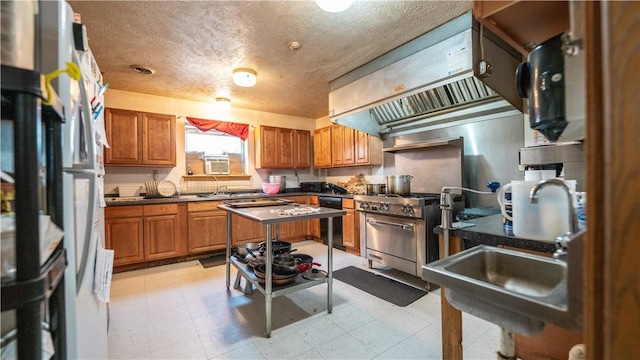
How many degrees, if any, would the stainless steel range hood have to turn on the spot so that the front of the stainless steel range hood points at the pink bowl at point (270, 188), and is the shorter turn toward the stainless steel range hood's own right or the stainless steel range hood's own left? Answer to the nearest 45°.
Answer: approximately 45° to the stainless steel range hood's own right

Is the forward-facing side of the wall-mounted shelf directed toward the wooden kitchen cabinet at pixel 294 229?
no

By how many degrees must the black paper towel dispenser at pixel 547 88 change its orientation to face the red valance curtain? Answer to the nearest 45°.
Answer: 0° — it already faces it

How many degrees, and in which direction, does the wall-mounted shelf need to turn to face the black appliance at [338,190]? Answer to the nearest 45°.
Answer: approximately 90° to its right

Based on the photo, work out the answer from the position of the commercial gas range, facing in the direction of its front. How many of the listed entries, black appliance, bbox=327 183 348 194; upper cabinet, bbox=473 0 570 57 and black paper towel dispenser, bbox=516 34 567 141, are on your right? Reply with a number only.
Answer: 1

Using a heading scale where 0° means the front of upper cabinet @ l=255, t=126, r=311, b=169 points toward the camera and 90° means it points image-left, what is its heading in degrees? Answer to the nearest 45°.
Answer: approximately 0°

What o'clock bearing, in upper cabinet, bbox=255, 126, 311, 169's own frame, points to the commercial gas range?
The commercial gas range is roughly at 11 o'clock from the upper cabinet.

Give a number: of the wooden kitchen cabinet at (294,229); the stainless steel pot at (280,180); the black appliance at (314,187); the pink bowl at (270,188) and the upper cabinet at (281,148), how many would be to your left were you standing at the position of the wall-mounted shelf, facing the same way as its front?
0

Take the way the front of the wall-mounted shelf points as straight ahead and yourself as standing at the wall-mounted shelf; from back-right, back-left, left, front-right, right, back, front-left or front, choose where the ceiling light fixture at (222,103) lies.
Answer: front-right

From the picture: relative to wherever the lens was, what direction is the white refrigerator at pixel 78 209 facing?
facing to the right of the viewer

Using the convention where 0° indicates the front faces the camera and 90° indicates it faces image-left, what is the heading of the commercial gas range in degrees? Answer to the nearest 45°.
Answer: approximately 45°

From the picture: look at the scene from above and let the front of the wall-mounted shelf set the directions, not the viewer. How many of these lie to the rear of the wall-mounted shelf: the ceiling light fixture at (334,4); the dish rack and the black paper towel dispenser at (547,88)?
0

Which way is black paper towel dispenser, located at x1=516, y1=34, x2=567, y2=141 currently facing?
to the viewer's left

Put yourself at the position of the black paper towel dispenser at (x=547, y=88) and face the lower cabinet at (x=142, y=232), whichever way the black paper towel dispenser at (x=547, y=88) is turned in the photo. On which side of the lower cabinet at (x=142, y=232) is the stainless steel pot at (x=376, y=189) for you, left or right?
right

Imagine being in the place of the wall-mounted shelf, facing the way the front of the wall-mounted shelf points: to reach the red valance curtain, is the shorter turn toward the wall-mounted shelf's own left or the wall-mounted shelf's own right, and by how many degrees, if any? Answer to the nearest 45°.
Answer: approximately 45° to the wall-mounted shelf's own right

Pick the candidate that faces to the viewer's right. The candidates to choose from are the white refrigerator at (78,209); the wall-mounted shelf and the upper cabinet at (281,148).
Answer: the white refrigerator
